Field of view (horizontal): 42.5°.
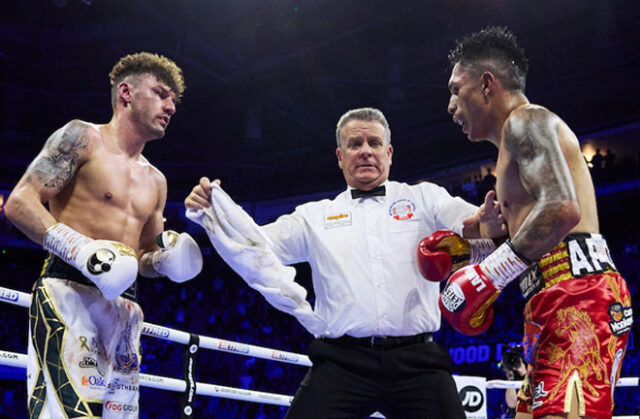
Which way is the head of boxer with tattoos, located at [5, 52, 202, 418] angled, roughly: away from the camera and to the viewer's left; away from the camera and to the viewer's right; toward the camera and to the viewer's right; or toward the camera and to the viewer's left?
toward the camera and to the viewer's right

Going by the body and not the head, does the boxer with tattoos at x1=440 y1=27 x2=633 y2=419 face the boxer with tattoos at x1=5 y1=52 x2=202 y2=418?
yes

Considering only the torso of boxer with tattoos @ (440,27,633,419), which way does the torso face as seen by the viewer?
to the viewer's left

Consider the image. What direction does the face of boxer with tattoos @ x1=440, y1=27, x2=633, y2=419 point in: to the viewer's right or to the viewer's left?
to the viewer's left

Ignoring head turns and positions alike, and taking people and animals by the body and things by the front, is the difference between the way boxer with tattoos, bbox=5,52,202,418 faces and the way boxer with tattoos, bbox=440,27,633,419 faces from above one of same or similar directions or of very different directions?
very different directions

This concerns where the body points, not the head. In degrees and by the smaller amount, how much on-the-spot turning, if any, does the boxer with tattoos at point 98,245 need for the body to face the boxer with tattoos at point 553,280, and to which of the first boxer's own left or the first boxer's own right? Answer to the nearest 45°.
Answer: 0° — they already face them

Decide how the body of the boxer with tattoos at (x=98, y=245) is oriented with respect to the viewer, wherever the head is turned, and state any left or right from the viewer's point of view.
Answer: facing the viewer and to the right of the viewer

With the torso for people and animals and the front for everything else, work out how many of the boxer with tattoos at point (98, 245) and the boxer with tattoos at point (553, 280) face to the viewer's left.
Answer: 1
